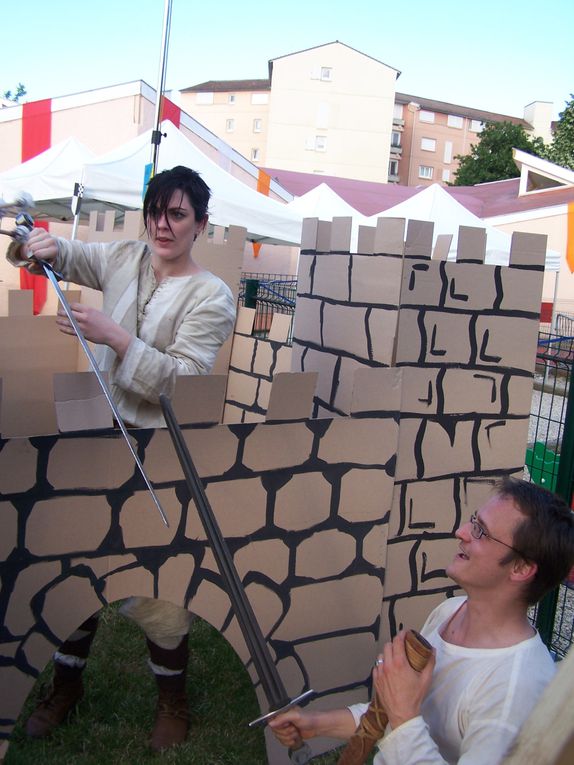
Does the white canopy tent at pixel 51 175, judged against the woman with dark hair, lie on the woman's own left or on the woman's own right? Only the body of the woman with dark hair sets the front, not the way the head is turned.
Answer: on the woman's own right

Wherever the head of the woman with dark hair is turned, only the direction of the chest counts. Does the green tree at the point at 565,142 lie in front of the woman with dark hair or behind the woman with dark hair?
behind

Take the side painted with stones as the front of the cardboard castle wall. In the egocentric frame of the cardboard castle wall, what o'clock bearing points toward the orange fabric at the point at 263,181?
The orange fabric is roughly at 6 o'clock from the cardboard castle wall.

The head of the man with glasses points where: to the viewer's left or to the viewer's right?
to the viewer's left

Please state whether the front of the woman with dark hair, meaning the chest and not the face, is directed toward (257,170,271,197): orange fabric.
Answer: no

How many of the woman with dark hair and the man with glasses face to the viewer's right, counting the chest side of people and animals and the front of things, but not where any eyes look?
0

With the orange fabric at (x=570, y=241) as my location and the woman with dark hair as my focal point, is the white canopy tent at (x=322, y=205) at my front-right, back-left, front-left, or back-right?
front-right

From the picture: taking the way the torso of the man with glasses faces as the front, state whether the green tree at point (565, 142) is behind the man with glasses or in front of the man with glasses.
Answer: behind

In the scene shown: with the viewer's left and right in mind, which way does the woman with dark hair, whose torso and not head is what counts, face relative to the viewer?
facing the viewer and to the left of the viewer

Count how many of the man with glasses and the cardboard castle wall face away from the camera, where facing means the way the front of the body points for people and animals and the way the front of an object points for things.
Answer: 0

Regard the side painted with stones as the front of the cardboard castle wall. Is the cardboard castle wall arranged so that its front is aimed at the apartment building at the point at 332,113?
no

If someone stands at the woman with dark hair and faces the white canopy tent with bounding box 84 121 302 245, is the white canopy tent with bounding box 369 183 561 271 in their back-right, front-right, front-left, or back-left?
front-right

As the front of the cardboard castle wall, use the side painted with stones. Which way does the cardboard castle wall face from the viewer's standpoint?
toward the camera

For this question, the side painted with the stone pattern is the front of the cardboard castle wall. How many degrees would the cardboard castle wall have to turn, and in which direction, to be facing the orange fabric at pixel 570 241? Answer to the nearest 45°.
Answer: approximately 180°

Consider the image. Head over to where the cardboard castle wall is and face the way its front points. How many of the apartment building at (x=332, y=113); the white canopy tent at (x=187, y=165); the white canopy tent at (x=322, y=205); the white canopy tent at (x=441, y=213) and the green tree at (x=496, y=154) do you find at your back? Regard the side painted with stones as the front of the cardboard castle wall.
5

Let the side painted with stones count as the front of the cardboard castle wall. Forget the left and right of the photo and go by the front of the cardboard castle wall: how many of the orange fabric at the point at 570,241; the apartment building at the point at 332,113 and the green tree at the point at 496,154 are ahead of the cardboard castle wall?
0
